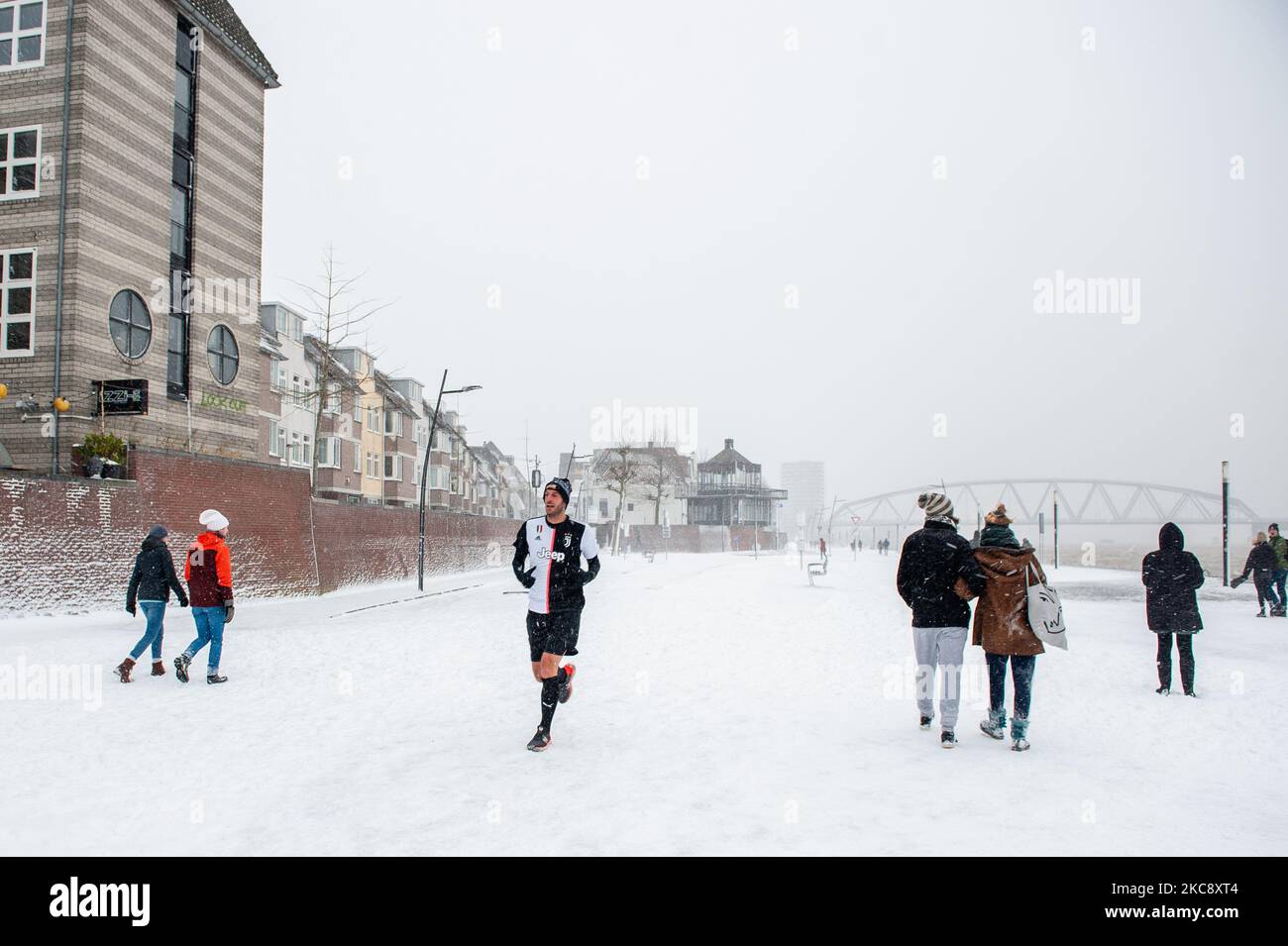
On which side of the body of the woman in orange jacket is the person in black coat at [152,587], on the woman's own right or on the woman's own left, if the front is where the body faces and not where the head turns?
on the woman's own left

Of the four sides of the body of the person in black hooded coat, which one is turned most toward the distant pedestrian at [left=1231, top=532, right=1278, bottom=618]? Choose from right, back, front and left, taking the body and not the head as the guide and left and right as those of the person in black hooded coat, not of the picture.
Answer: front

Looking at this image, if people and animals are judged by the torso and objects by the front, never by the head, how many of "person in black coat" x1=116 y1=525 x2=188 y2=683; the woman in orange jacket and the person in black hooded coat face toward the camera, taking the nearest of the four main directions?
0

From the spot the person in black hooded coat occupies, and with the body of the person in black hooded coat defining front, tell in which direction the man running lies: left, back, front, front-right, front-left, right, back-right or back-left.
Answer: back-left

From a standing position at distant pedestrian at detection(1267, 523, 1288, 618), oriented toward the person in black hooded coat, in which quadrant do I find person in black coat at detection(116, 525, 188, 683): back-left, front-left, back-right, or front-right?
front-right

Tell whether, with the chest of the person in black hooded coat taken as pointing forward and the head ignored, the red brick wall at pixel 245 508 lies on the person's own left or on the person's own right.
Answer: on the person's own left

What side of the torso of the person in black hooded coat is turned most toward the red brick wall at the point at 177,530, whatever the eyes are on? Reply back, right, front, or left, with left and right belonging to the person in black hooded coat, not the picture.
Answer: left

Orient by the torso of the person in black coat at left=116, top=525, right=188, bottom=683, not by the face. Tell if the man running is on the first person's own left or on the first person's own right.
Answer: on the first person's own right

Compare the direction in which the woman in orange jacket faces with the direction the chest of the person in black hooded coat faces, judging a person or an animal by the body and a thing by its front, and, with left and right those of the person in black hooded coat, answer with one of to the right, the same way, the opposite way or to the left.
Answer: the same way

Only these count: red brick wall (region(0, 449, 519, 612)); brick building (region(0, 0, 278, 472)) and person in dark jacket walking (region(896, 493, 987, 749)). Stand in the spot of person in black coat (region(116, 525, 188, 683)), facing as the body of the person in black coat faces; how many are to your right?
1

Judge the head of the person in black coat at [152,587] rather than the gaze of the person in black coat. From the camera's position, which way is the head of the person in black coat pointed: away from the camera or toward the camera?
away from the camera

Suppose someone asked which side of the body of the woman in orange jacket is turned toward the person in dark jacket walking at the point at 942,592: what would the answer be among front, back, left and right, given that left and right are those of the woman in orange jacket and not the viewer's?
right

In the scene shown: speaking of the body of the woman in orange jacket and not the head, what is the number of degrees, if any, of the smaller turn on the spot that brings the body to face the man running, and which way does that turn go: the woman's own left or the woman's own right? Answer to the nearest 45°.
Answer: approximately 90° to the woman's own right

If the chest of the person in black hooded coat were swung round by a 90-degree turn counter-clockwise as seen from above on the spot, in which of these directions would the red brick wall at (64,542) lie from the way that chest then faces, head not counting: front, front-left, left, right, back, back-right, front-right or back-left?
front

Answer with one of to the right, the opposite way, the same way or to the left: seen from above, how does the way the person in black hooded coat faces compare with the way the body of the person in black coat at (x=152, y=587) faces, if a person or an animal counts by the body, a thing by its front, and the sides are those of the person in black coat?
the same way

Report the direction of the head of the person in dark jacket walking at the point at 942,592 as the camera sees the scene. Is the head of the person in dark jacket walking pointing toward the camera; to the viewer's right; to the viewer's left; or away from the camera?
away from the camera

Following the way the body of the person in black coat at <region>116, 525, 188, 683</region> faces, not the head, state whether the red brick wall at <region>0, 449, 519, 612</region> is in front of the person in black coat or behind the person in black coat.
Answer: in front

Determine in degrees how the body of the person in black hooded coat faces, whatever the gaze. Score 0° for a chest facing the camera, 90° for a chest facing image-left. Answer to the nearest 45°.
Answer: approximately 180°

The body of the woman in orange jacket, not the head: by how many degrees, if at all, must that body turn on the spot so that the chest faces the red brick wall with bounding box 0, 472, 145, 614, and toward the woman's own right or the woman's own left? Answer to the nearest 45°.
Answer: approximately 45° to the woman's own left

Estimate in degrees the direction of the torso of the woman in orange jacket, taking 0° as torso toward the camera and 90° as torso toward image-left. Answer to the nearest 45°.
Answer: approximately 225°
